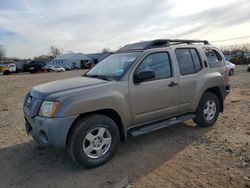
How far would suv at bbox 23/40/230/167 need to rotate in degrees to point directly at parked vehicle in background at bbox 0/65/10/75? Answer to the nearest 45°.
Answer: approximately 90° to its right

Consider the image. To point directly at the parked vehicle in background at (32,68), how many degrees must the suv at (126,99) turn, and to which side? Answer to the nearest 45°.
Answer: approximately 135° to its right

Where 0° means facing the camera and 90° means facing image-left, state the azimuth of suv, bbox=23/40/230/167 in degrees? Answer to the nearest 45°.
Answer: approximately 45°
